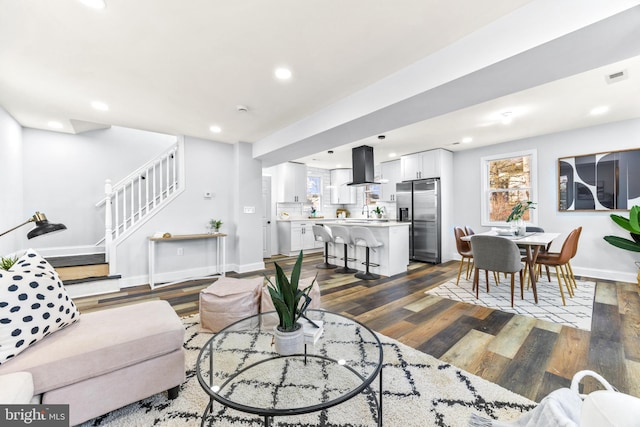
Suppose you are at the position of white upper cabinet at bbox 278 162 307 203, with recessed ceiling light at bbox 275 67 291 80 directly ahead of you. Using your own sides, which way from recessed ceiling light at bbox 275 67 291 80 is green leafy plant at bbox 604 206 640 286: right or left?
left

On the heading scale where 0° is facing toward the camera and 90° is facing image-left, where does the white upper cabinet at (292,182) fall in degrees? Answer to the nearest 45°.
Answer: approximately 315°

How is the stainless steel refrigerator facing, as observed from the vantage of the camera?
facing the viewer and to the left of the viewer

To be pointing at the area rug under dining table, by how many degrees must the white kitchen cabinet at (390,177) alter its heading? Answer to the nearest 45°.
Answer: approximately 90° to its left

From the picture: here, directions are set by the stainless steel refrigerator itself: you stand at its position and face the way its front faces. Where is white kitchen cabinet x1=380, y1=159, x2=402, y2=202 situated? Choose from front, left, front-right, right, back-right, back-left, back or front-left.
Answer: right

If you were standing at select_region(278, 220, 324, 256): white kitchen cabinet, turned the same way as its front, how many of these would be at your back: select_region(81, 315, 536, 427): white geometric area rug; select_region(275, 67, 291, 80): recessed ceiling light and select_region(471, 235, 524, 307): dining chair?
0

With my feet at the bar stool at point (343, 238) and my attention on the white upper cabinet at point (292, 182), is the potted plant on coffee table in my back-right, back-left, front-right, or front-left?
back-left

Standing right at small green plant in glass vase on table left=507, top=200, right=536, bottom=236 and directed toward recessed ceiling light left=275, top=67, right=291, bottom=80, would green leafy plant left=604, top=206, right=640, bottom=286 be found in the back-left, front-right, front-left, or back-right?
back-left

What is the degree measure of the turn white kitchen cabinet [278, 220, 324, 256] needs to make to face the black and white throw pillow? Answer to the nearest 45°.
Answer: approximately 45° to its right

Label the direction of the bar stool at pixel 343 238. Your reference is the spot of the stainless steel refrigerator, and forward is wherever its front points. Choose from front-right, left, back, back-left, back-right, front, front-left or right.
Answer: front

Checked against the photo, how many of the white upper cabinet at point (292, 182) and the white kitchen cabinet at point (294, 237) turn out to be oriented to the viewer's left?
0

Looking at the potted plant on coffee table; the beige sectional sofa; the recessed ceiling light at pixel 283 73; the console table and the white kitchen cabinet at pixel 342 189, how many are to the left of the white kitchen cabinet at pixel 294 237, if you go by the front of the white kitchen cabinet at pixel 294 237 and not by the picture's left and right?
1

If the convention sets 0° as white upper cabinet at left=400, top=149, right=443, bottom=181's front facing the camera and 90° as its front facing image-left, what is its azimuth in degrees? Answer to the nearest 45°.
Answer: approximately 45°

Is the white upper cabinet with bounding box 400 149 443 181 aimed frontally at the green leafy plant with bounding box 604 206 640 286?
no

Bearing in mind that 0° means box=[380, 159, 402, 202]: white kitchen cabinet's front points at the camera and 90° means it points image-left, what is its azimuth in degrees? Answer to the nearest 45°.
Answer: approximately 45°

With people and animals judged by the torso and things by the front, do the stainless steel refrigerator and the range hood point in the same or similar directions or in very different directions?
same or similar directions

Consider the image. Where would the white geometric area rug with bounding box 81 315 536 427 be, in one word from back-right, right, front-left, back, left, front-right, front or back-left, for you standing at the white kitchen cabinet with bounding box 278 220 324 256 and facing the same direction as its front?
front-right

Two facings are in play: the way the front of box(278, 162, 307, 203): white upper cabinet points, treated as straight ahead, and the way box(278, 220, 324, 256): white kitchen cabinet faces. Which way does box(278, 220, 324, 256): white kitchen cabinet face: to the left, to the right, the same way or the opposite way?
the same way
